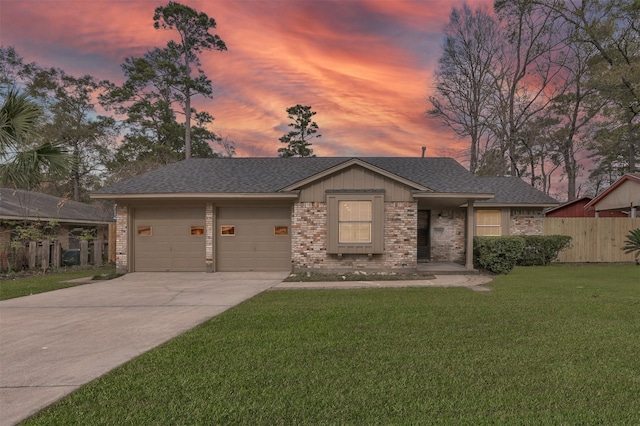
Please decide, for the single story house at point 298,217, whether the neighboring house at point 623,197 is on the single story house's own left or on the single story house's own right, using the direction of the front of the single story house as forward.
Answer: on the single story house's own left

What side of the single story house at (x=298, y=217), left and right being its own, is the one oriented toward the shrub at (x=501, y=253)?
left

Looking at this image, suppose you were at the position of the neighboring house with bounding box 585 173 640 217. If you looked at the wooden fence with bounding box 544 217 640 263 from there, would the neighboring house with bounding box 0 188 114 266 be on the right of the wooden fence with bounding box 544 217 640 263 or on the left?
right

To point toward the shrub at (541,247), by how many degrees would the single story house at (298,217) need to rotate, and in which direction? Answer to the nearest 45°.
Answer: approximately 90° to its left

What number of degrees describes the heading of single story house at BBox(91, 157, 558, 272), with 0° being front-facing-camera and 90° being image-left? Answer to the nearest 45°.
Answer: approximately 0°

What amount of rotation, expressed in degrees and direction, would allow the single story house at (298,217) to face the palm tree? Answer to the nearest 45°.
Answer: approximately 45° to its right

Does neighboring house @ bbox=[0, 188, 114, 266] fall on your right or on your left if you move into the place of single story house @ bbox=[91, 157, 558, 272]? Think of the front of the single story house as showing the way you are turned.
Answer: on your right

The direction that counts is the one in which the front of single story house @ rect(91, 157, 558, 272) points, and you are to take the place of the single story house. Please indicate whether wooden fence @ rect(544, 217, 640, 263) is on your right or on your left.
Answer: on your left
